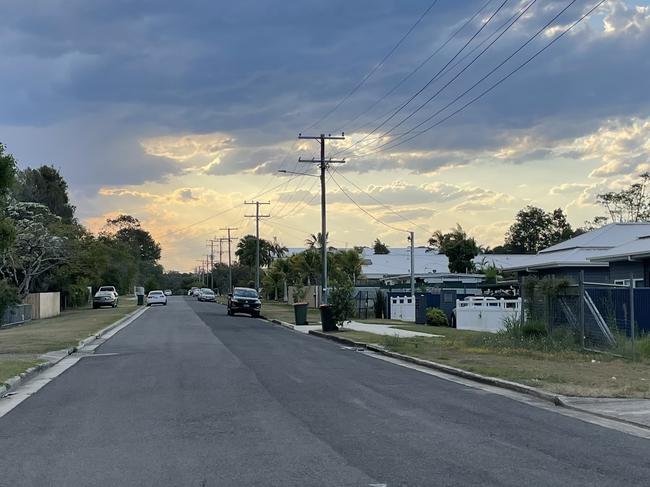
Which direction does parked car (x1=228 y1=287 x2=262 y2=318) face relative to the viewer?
toward the camera

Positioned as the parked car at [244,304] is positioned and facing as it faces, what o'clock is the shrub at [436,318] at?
The shrub is roughly at 11 o'clock from the parked car.

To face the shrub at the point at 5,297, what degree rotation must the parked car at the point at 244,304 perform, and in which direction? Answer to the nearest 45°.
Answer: approximately 45° to its right

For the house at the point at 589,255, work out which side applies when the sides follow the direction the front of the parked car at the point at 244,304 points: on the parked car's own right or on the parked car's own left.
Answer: on the parked car's own left

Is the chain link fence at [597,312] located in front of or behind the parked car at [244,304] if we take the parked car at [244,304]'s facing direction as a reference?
in front

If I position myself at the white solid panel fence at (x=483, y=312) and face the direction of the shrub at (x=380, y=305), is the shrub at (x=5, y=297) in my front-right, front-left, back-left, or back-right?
front-left

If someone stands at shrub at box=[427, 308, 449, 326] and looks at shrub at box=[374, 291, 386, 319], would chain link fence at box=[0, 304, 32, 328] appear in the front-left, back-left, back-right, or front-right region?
front-left

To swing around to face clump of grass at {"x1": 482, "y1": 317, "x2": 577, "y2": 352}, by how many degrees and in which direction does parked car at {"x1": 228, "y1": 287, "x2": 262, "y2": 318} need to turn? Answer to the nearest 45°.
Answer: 0° — it already faces it

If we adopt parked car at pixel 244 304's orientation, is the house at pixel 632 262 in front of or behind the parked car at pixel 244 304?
in front

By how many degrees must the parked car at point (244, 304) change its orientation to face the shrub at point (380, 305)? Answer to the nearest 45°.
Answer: approximately 45° to its left
